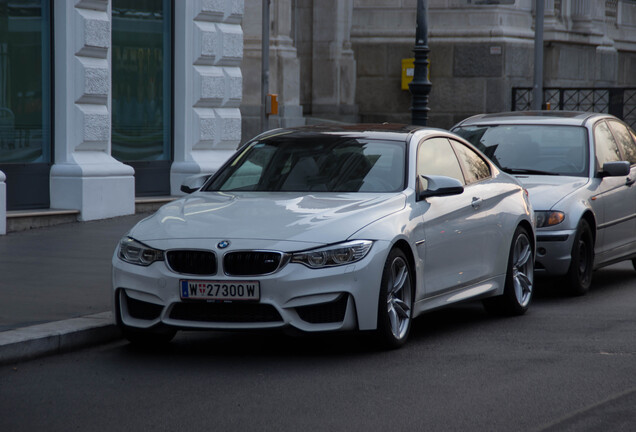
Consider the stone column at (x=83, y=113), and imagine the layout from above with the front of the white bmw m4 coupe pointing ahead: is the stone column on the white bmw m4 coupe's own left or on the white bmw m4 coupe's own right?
on the white bmw m4 coupe's own right

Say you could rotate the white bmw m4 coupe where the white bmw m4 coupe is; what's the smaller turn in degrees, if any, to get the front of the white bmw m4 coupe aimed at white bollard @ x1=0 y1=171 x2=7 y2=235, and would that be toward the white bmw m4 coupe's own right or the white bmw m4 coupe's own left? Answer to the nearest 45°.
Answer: approximately 90° to the white bmw m4 coupe's own right

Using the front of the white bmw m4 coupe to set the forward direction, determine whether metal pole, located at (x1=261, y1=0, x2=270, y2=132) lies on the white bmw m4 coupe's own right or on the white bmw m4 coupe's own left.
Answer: on the white bmw m4 coupe's own right

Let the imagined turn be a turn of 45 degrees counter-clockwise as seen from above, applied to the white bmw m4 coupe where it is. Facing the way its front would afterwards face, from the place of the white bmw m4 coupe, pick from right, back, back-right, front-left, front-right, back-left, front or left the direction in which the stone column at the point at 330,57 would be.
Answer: back

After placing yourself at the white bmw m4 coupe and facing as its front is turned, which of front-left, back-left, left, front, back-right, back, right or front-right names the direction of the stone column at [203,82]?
back-right

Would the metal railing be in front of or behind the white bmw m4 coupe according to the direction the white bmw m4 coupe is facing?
behind

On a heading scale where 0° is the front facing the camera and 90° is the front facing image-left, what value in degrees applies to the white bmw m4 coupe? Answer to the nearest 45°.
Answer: approximately 45°
